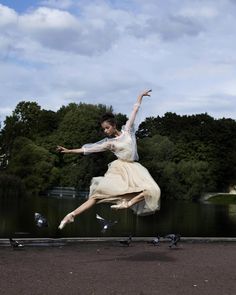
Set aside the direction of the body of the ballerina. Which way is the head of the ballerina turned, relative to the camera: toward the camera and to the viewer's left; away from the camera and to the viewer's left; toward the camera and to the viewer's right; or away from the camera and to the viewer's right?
toward the camera and to the viewer's left

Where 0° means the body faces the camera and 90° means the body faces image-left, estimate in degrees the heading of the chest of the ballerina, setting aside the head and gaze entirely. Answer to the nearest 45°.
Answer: approximately 45°
